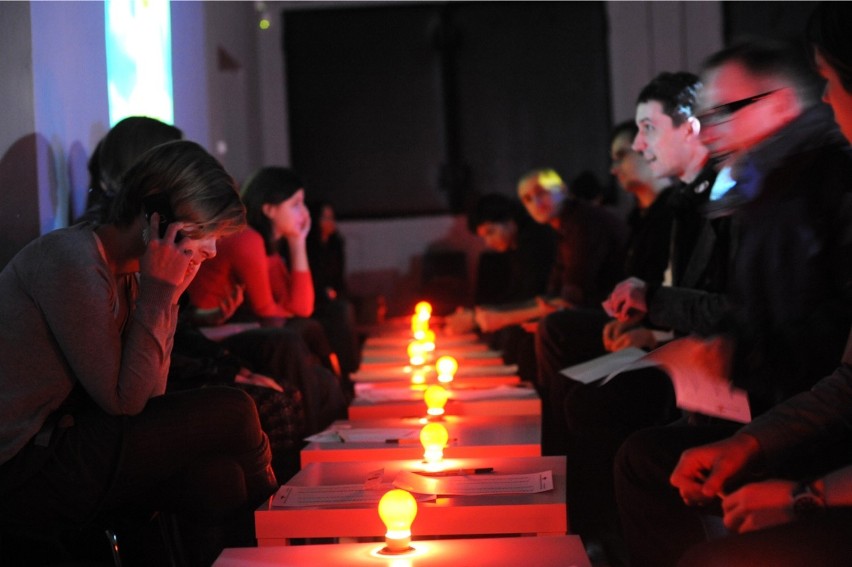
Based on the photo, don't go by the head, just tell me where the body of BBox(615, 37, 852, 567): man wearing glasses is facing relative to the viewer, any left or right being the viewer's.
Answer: facing to the left of the viewer

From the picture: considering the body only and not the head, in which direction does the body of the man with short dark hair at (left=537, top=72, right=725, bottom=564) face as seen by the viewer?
to the viewer's left

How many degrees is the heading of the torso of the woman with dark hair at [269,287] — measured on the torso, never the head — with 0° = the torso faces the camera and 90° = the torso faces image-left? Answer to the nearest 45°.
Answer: approximately 270°

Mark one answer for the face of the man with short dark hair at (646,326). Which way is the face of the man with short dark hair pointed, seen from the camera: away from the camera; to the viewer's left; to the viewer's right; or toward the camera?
to the viewer's left

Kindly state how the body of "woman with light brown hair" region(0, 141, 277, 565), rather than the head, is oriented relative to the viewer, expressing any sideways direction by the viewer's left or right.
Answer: facing to the right of the viewer

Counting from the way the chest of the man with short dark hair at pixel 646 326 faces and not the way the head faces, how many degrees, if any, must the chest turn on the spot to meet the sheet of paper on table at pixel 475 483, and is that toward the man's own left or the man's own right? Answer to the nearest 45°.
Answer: approximately 90° to the man's own left

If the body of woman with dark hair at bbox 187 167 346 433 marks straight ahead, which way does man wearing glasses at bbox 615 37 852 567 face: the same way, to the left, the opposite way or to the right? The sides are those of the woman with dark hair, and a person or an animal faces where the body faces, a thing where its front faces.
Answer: the opposite way

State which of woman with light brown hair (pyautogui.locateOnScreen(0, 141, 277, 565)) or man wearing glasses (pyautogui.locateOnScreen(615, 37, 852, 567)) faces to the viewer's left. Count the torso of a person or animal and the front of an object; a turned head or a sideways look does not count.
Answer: the man wearing glasses
